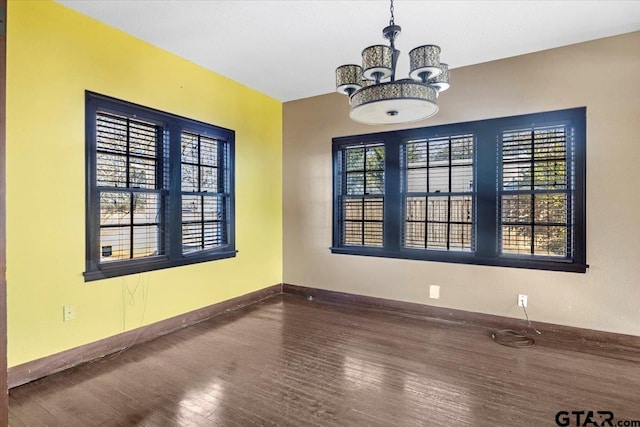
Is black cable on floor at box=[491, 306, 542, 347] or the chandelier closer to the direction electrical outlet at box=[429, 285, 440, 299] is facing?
the chandelier

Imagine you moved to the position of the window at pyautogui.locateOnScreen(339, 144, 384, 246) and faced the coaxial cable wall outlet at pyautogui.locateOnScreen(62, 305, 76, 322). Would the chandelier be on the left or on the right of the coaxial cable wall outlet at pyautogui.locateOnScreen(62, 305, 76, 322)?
left

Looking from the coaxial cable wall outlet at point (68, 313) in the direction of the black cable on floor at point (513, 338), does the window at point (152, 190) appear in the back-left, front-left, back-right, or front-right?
front-left

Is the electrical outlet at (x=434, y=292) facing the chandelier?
yes

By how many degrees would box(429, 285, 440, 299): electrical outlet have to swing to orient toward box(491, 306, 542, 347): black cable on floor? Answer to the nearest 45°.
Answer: approximately 45° to its left

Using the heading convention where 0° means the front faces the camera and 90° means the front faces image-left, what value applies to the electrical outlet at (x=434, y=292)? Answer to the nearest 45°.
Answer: approximately 0°

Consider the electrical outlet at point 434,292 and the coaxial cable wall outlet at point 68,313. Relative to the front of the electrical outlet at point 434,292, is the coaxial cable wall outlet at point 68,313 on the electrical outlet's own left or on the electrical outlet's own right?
on the electrical outlet's own right

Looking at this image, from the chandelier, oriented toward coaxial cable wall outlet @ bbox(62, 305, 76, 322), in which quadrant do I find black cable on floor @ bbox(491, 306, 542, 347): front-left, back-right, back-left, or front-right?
back-right

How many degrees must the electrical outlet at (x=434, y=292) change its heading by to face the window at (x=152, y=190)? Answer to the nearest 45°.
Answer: approximately 45° to its right
